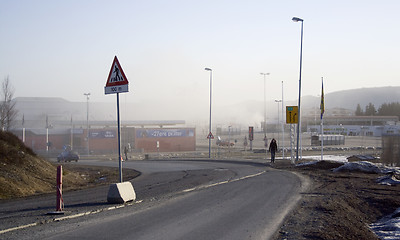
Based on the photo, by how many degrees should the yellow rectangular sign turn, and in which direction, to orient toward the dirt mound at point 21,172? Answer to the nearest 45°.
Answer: approximately 45° to its right

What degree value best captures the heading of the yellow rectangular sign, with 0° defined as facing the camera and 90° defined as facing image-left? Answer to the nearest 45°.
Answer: approximately 0°

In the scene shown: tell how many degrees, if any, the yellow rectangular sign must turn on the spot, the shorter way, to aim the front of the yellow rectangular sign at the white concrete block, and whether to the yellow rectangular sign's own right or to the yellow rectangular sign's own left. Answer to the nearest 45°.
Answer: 0° — it already faces it
